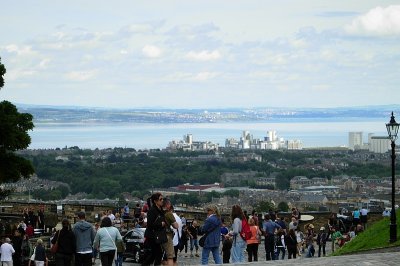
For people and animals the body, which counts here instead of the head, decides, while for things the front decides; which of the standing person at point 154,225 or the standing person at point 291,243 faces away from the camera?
the standing person at point 291,243

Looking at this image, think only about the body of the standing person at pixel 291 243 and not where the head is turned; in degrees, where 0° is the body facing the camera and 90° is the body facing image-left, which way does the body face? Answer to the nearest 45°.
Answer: approximately 180°

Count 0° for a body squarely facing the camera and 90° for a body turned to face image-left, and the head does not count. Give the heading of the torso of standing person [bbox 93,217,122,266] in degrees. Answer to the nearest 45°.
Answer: approximately 180°

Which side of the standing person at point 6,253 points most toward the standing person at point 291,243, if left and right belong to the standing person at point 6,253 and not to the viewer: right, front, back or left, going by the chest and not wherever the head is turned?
right

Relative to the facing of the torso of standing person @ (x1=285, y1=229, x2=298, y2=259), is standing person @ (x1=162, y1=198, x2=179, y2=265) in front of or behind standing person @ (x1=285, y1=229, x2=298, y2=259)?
behind

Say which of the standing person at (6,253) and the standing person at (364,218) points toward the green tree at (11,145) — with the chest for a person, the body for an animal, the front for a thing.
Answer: the standing person at (6,253)

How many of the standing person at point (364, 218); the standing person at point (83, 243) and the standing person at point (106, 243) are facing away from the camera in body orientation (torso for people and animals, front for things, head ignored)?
3

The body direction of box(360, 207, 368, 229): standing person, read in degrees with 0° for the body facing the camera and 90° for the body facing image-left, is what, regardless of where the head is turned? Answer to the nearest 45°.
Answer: approximately 180°

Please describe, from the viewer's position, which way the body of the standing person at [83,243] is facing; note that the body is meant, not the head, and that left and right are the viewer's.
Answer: facing away from the viewer
